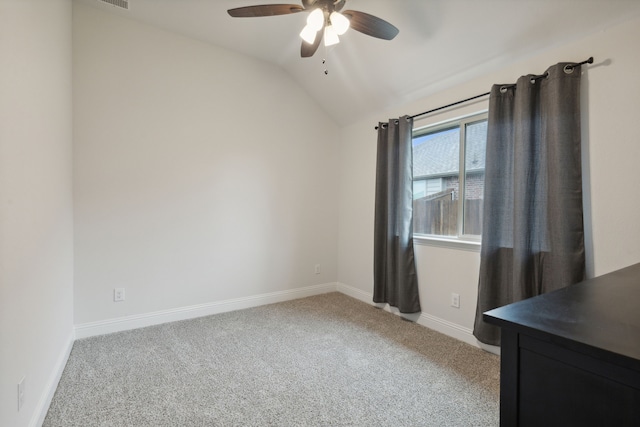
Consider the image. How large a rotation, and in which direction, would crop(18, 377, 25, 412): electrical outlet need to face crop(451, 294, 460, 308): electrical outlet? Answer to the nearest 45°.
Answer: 0° — it already faces it

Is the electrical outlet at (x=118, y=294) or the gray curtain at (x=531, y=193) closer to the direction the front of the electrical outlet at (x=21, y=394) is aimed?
the gray curtain

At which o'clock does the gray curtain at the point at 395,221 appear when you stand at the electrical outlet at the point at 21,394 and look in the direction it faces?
The gray curtain is roughly at 12 o'clock from the electrical outlet.

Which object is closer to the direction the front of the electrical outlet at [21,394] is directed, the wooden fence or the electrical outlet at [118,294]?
the wooden fence

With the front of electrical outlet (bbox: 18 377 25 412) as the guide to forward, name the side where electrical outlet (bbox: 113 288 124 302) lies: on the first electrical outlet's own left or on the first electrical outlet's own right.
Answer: on the first electrical outlet's own left

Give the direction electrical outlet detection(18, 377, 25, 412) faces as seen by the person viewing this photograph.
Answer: facing to the right of the viewer

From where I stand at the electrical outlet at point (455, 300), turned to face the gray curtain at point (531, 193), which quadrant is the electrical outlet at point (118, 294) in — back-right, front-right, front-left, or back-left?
back-right
